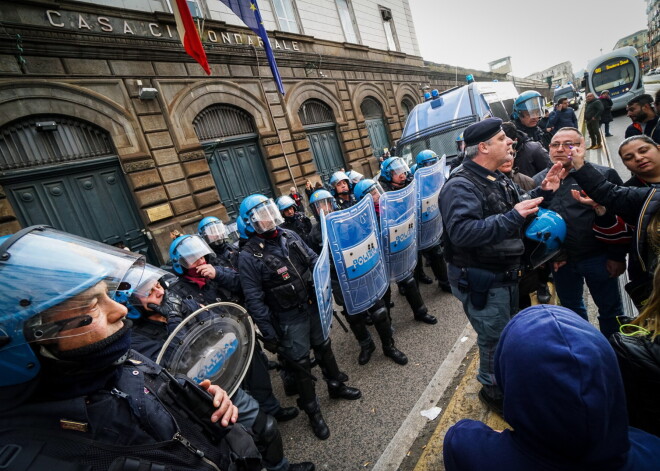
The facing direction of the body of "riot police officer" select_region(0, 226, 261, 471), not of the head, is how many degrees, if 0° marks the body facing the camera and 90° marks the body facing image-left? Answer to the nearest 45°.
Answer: approximately 315°

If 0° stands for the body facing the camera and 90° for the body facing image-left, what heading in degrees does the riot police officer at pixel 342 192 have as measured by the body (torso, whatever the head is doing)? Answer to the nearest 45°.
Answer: approximately 315°

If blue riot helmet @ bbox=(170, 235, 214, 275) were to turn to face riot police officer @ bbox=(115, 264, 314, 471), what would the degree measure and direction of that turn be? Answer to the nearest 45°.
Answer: approximately 45° to its right

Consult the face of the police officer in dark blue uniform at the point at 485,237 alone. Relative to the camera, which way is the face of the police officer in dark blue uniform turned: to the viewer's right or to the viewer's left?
to the viewer's right

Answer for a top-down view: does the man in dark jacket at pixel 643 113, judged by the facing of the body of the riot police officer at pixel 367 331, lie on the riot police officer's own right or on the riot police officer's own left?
on the riot police officer's own left

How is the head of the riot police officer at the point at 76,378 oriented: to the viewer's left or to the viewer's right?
to the viewer's right

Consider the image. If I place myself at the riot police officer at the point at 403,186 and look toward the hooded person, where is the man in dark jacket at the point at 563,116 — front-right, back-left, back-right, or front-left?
back-left

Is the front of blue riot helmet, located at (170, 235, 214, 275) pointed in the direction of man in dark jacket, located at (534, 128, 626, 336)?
yes

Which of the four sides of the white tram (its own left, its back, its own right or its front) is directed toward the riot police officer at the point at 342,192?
front

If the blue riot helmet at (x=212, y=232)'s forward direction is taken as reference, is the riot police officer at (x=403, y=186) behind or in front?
in front

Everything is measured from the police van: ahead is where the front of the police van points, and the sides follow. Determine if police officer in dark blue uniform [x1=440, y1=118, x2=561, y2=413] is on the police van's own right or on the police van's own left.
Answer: on the police van's own left

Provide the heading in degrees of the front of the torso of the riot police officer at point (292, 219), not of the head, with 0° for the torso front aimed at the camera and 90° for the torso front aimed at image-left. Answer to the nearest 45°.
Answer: approximately 315°

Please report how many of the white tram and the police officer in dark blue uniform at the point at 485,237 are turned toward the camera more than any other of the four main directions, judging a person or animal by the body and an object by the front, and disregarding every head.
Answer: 1

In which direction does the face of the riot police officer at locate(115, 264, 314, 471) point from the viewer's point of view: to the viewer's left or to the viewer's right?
to the viewer's right

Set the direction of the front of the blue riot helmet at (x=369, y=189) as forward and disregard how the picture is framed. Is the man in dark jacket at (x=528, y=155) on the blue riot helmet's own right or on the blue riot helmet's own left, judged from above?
on the blue riot helmet's own left

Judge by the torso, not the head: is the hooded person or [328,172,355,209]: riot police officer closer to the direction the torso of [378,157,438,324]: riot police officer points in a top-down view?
the hooded person
